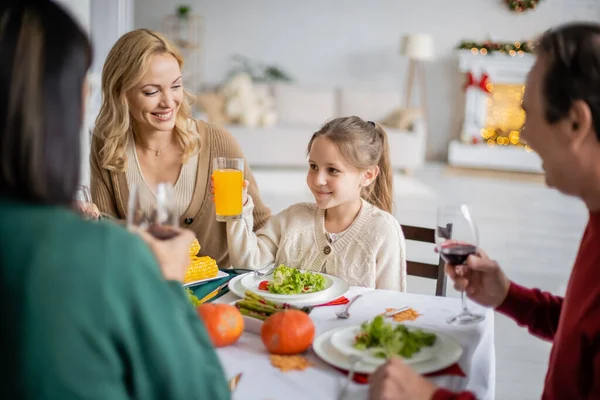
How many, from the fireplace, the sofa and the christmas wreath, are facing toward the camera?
3

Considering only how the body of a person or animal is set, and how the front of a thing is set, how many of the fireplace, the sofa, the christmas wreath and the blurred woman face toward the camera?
3

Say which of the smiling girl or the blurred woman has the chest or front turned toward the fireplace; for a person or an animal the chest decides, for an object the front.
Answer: the blurred woman

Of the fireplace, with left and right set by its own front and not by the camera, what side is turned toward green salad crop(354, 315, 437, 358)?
front

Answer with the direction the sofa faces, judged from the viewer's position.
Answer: facing the viewer

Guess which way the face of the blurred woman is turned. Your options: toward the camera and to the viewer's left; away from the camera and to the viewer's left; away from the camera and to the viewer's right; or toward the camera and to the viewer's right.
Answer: away from the camera and to the viewer's right

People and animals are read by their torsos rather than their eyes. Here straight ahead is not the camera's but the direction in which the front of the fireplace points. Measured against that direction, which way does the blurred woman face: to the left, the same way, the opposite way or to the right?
the opposite way

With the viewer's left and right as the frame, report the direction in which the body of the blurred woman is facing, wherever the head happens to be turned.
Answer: facing away from the viewer and to the right of the viewer

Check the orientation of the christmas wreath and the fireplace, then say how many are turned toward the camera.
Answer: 2

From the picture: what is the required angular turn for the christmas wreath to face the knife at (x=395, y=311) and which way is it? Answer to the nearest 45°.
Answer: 0° — it already faces it

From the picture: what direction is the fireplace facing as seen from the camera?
toward the camera

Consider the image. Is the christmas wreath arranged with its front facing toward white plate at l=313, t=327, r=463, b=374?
yes

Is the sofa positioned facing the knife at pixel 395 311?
yes

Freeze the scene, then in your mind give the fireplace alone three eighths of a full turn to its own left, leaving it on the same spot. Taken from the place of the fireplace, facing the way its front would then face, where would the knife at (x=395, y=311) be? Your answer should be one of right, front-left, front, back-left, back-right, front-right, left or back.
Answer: back-right

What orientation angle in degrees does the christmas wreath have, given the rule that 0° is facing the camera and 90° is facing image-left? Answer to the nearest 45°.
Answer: approximately 0°
